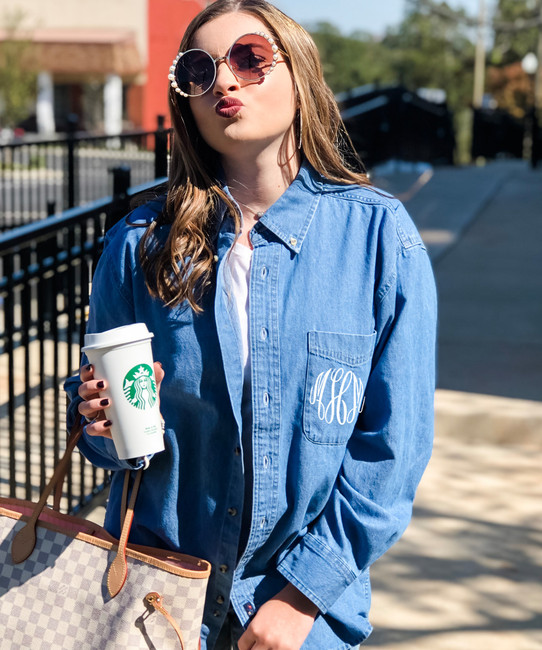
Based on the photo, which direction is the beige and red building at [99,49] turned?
toward the camera

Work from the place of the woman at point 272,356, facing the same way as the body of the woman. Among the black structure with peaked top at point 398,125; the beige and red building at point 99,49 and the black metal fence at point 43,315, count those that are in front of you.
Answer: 0

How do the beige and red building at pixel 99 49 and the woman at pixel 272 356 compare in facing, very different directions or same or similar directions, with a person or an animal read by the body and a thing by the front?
same or similar directions

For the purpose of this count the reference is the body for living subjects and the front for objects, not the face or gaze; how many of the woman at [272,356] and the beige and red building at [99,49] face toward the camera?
2

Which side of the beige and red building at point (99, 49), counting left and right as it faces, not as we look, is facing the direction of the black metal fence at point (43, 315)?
front

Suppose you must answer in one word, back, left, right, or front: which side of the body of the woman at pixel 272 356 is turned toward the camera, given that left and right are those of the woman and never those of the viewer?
front

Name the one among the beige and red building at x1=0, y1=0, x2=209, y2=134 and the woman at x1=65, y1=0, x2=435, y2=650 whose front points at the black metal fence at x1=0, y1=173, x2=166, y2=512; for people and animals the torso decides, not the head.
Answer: the beige and red building

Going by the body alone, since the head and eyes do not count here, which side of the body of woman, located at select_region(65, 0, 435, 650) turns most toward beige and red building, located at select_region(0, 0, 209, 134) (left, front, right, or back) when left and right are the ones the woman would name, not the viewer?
back

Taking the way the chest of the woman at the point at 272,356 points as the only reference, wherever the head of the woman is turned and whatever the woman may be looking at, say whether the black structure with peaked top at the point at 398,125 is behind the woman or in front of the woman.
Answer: behind

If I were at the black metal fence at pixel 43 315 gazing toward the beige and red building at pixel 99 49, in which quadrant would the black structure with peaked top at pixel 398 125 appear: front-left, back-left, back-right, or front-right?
front-right

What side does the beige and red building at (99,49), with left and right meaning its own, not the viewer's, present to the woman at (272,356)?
front

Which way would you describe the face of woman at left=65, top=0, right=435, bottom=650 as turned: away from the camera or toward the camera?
toward the camera
